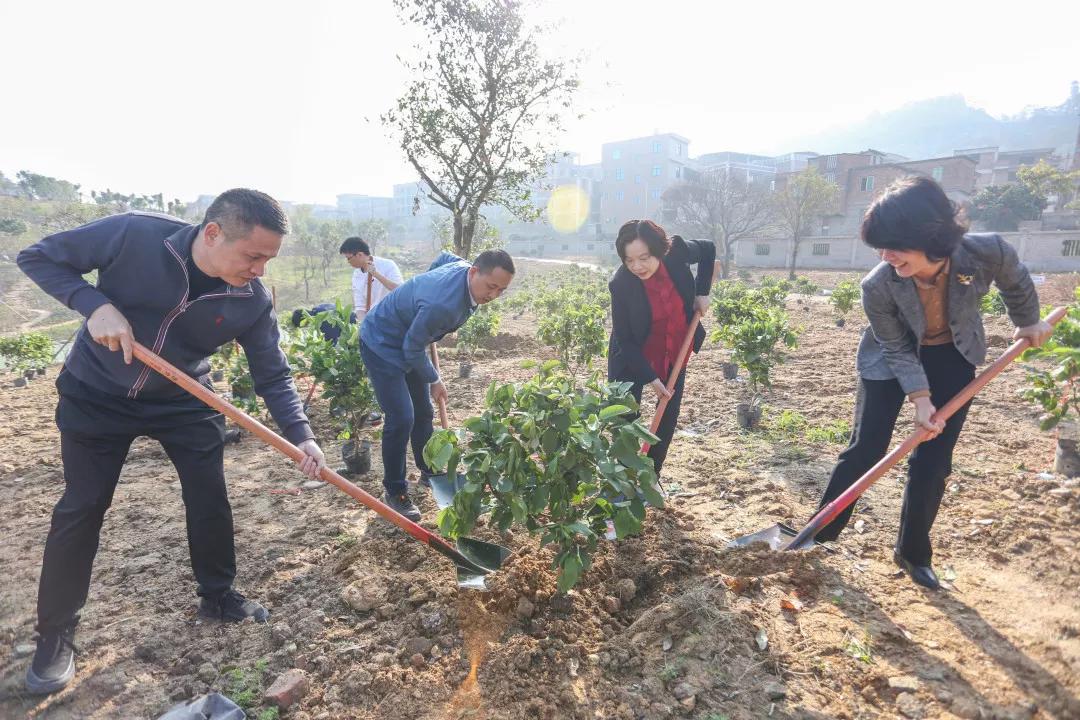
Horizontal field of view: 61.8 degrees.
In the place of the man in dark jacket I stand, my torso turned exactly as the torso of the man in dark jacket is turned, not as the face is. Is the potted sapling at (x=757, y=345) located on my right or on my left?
on my left

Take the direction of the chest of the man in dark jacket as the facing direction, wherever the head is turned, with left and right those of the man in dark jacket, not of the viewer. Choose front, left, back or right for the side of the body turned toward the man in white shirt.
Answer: left

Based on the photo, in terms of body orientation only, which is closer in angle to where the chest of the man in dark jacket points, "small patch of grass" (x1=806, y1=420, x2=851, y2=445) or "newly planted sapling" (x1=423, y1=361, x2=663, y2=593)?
the newly planted sapling

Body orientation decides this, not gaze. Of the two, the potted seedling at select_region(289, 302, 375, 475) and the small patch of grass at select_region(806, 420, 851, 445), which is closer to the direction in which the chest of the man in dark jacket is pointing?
the small patch of grass

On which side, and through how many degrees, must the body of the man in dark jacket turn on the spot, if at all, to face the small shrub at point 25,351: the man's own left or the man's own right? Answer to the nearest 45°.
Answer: approximately 135° to the man's own left

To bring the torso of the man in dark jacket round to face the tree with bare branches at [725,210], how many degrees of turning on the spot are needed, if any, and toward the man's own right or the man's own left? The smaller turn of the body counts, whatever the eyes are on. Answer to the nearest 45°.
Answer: approximately 90° to the man's own left

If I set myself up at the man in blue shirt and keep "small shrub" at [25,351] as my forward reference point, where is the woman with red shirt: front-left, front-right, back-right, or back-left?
back-right

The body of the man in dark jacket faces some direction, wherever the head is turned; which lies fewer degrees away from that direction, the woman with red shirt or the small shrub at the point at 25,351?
the woman with red shirt

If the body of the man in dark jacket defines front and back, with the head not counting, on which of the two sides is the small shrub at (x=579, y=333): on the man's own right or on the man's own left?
on the man's own left

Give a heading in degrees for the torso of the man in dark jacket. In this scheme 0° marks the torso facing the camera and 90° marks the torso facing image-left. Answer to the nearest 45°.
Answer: approximately 315°
